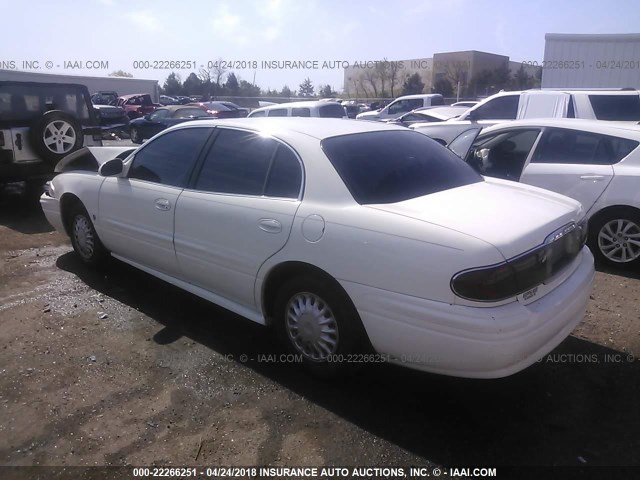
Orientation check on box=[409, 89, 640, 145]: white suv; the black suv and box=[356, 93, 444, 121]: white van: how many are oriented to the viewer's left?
2

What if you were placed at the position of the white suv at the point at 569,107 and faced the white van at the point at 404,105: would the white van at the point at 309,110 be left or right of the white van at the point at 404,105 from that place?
left

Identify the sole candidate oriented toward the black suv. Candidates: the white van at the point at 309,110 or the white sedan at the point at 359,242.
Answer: the white sedan

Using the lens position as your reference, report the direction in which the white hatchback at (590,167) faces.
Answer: facing to the left of the viewer

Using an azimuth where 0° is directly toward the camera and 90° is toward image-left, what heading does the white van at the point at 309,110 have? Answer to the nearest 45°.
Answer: approximately 135°

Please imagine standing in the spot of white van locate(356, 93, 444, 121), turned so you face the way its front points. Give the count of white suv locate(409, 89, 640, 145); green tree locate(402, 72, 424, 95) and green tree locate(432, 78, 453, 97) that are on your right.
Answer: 2

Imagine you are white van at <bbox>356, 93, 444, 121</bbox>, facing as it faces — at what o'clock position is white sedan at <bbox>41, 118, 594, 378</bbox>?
The white sedan is roughly at 9 o'clock from the white van.

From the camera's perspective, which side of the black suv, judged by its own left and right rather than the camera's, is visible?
back

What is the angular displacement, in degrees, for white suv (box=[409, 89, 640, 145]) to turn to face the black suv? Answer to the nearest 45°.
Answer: approximately 45° to its left

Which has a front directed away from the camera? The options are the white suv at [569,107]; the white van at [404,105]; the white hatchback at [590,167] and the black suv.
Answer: the black suv

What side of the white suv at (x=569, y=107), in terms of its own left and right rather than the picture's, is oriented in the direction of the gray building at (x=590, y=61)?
right

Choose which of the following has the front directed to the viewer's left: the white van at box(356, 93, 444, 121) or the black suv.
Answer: the white van
